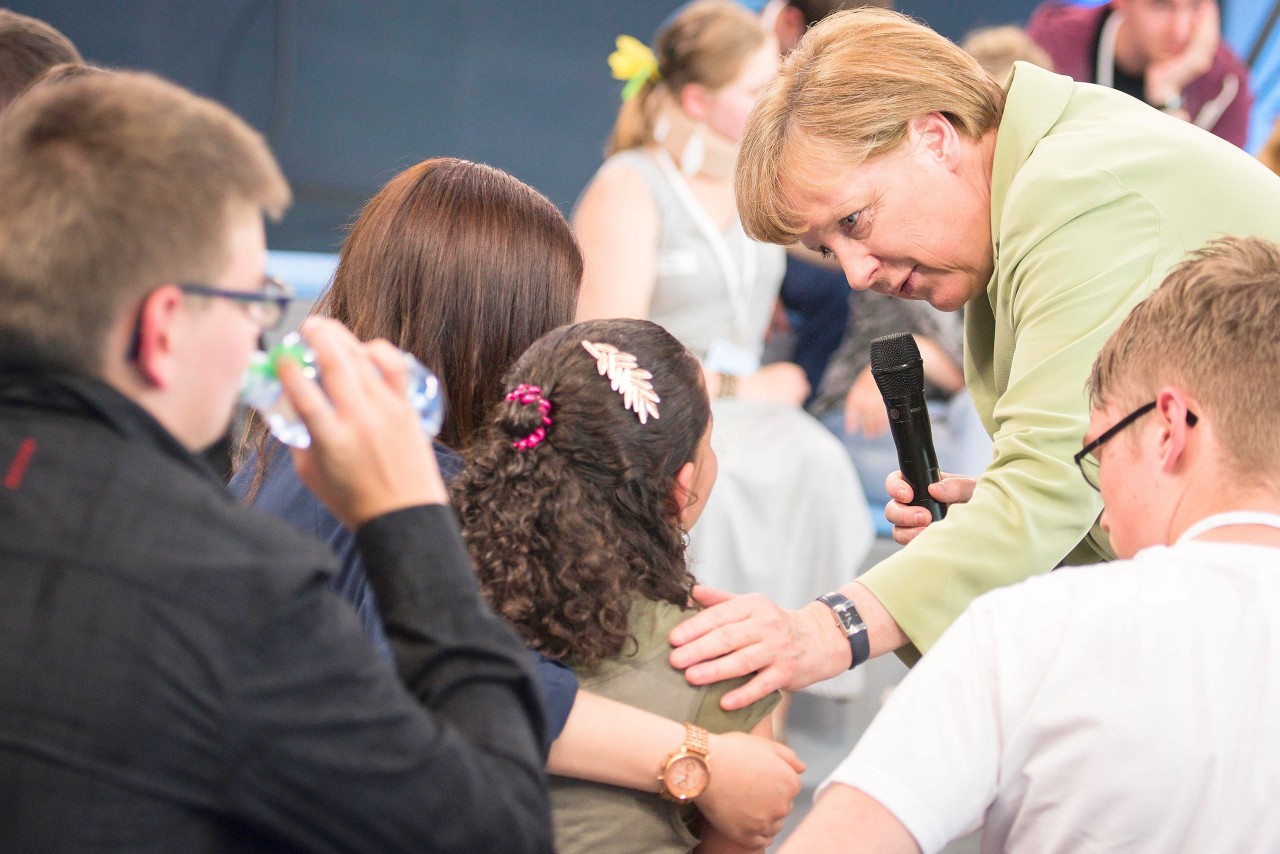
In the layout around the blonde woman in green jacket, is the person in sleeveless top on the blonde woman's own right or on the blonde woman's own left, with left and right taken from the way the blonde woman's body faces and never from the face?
on the blonde woman's own right

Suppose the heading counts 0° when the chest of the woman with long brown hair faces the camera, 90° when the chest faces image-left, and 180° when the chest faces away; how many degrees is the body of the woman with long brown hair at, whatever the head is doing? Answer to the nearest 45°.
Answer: approximately 225°

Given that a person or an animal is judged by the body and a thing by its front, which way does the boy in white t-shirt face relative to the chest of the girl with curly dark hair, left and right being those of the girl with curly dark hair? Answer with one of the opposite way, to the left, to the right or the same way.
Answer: to the left

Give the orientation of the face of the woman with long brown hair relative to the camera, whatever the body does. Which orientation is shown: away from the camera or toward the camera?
away from the camera

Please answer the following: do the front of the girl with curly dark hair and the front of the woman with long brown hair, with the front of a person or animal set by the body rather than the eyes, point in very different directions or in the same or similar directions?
same or similar directions

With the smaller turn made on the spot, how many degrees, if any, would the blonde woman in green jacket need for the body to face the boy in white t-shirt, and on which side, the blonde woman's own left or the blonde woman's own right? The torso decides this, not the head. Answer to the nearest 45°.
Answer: approximately 90° to the blonde woman's own left

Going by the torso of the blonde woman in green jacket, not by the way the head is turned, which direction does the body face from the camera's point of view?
to the viewer's left

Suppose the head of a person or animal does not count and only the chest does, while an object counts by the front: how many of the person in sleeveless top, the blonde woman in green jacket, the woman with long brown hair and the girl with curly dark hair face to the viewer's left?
1

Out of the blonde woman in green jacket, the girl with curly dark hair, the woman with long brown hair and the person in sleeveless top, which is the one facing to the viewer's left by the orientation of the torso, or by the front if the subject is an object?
the blonde woman in green jacket

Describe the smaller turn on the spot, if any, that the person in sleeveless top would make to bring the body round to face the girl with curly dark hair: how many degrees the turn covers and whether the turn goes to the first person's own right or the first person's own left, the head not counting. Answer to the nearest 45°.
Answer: approximately 45° to the first person's own right

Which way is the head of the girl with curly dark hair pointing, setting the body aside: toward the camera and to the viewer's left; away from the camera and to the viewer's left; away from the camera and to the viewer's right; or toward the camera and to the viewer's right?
away from the camera and to the viewer's right

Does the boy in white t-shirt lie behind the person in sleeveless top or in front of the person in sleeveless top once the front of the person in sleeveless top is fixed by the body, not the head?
in front

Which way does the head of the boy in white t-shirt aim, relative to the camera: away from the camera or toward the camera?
away from the camera

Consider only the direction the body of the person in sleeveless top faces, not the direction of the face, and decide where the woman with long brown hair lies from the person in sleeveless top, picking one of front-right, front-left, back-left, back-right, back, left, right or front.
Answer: front-right
